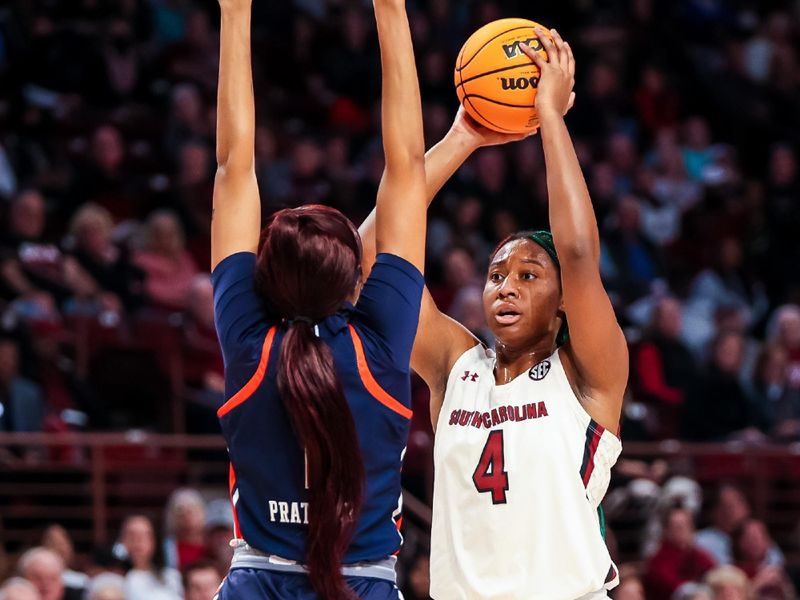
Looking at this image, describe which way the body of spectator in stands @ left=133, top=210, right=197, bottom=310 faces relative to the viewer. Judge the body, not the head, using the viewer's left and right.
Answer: facing the viewer

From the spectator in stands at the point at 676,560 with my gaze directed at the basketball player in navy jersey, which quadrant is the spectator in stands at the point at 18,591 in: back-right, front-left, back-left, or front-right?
front-right

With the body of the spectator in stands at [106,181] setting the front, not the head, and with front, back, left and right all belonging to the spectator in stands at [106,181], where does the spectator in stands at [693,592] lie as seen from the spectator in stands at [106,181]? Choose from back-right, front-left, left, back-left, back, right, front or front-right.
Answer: front-left

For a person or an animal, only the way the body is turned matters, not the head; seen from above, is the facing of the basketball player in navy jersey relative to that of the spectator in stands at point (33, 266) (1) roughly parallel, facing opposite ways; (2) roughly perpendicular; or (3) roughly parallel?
roughly parallel, facing opposite ways

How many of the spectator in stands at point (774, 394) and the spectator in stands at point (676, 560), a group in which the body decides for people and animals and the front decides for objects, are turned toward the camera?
2

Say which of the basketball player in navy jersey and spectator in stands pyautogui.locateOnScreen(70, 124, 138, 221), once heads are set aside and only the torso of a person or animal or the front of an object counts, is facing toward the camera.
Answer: the spectator in stands

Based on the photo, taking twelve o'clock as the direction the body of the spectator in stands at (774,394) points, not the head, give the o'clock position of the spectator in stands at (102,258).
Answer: the spectator in stands at (102,258) is roughly at 2 o'clock from the spectator in stands at (774,394).

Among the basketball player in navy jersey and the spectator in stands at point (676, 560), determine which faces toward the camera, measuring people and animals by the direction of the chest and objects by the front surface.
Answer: the spectator in stands

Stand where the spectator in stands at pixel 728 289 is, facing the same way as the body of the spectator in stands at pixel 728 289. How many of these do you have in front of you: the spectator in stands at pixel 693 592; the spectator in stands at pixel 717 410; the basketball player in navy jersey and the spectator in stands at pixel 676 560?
4

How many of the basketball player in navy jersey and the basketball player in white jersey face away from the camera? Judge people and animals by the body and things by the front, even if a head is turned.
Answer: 1

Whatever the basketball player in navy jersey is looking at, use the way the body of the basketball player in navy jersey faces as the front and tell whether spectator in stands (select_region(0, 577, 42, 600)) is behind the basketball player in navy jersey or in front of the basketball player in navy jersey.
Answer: in front

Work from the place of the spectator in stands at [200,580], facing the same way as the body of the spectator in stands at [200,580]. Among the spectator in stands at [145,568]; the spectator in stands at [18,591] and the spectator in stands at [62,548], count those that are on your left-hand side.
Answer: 0

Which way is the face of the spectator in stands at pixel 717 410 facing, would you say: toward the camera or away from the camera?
toward the camera

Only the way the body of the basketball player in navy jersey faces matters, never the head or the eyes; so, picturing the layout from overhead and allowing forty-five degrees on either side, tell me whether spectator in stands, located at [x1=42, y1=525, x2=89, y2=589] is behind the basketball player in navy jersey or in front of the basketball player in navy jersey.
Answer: in front

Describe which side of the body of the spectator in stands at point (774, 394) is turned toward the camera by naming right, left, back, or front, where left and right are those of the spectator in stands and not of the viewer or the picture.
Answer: front

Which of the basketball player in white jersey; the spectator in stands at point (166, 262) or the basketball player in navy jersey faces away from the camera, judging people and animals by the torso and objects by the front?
the basketball player in navy jersey

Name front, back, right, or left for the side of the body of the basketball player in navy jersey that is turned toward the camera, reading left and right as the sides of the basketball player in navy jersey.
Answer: back

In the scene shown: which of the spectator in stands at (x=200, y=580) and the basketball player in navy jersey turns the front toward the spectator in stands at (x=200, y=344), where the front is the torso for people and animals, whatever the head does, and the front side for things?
the basketball player in navy jersey

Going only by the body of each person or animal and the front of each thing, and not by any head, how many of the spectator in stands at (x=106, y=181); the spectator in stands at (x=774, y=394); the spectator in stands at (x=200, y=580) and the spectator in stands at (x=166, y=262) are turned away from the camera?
0

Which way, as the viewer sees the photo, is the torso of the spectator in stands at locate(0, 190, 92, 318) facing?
toward the camera
